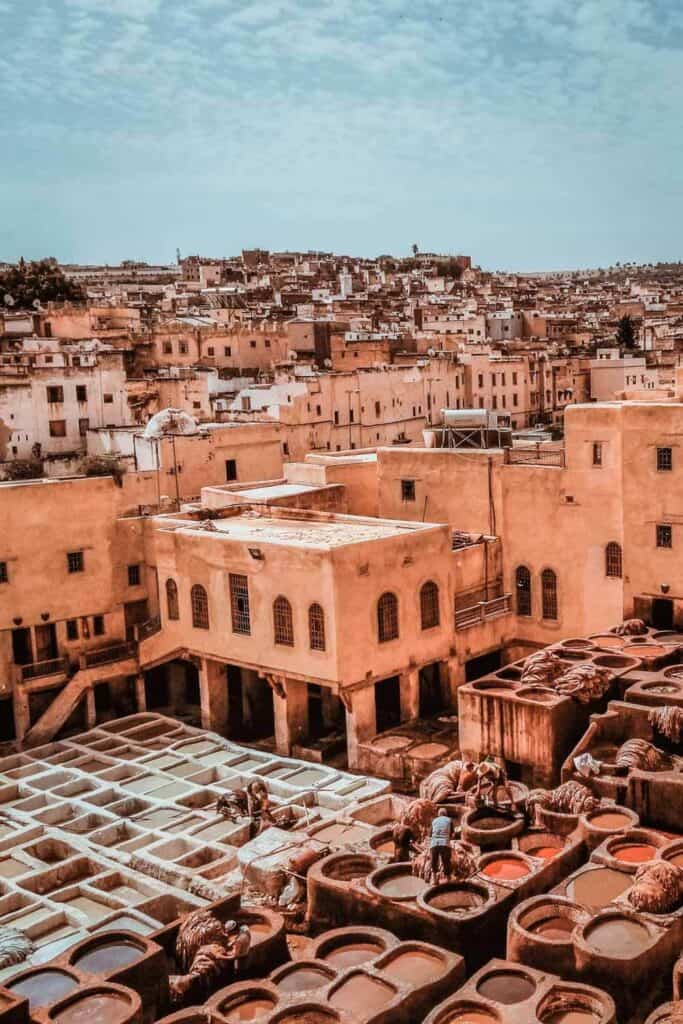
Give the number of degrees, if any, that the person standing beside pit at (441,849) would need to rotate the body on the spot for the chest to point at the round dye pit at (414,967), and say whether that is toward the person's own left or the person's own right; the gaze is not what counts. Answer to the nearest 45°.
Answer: approximately 180°

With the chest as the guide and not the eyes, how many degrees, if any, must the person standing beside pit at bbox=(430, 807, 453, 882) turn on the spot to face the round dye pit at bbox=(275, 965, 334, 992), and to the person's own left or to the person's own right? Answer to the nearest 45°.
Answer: approximately 135° to the person's own left

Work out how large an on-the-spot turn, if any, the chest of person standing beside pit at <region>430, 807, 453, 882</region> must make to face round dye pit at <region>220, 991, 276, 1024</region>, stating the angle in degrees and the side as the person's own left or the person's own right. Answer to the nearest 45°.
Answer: approximately 135° to the person's own left

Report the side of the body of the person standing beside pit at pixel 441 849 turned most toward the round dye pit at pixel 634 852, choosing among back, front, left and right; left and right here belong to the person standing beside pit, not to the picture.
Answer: right

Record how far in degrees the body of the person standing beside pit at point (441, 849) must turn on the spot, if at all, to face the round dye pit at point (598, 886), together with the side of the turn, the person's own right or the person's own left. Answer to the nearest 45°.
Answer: approximately 90° to the person's own right

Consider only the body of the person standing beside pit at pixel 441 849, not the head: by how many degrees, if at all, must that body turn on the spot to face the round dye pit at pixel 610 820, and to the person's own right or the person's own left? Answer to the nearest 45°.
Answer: approximately 45° to the person's own right

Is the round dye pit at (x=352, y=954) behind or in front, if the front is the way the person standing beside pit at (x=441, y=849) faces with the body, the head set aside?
behind

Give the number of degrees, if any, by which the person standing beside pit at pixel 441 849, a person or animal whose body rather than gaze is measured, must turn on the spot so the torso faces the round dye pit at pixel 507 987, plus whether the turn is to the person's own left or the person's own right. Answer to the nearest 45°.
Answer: approximately 180°

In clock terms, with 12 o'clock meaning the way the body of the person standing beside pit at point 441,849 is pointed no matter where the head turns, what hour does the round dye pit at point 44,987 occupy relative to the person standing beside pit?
The round dye pit is roughly at 8 o'clock from the person standing beside pit.

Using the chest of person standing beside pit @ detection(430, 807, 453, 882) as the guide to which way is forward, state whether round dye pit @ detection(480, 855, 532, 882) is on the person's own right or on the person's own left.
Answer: on the person's own right

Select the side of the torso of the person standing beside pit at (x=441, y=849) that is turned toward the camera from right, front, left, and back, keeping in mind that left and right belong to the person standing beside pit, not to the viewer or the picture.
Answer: back
